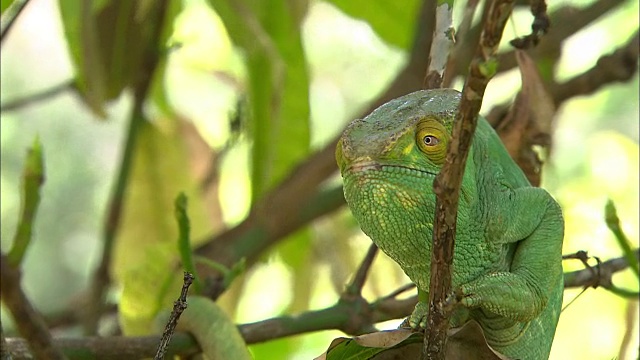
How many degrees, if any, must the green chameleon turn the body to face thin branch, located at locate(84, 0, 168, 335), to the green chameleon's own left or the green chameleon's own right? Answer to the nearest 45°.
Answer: approximately 90° to the green chameleon's own right

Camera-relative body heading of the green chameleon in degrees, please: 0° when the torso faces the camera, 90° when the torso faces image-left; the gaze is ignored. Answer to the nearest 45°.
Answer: approximately 45°

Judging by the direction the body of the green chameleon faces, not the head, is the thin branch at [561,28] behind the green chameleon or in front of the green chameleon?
behind

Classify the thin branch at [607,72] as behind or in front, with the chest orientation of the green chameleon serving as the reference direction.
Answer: behind

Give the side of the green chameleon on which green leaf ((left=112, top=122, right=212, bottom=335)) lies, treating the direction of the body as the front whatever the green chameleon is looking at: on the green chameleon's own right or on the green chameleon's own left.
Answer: on the green chameleon's own right
